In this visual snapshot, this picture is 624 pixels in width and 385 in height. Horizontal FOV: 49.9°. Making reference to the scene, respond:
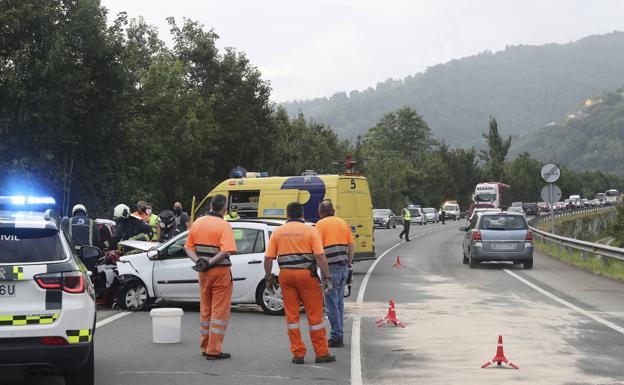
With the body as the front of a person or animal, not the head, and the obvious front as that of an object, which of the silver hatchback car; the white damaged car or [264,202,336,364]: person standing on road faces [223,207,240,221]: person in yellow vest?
the person standing on road

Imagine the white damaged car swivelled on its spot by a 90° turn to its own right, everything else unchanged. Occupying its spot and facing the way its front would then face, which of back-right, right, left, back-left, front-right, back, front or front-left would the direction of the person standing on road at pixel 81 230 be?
left

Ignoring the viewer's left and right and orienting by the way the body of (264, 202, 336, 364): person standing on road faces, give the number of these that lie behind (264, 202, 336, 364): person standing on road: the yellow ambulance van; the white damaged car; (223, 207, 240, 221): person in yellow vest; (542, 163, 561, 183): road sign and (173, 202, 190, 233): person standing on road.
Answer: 0

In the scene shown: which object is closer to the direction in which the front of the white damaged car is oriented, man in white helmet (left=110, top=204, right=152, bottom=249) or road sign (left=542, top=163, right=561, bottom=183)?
the man in white helmet

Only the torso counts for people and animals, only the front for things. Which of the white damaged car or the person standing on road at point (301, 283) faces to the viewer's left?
the white damaged car

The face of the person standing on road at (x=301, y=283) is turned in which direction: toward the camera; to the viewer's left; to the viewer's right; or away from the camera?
away from the camera

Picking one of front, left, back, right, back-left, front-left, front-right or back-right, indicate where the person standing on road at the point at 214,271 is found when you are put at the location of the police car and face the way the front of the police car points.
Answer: front-right

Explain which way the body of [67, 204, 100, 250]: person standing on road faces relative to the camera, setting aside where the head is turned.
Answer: away from the camera

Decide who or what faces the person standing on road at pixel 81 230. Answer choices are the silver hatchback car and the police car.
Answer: the police car

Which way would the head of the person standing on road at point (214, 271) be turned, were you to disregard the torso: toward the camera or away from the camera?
away from the camera

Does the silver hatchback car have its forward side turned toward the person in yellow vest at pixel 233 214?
no

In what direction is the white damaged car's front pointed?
to the viewer's left

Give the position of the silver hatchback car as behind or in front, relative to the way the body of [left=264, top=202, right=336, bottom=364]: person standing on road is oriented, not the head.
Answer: in front

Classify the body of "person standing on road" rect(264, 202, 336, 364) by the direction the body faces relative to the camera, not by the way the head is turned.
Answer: away from the camera

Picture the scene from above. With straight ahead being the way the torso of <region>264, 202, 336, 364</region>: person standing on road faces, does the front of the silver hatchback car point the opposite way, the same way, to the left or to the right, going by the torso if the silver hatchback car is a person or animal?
the same way

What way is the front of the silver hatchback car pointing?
away from the camera

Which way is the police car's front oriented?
away from the camera

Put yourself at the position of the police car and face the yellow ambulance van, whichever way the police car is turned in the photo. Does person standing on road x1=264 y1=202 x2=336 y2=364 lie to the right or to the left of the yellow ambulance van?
right

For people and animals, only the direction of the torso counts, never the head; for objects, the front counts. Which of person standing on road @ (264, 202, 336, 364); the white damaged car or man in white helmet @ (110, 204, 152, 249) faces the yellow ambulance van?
the person standing on road

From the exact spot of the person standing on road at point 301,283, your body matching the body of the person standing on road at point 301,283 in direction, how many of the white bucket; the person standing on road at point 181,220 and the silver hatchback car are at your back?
0
